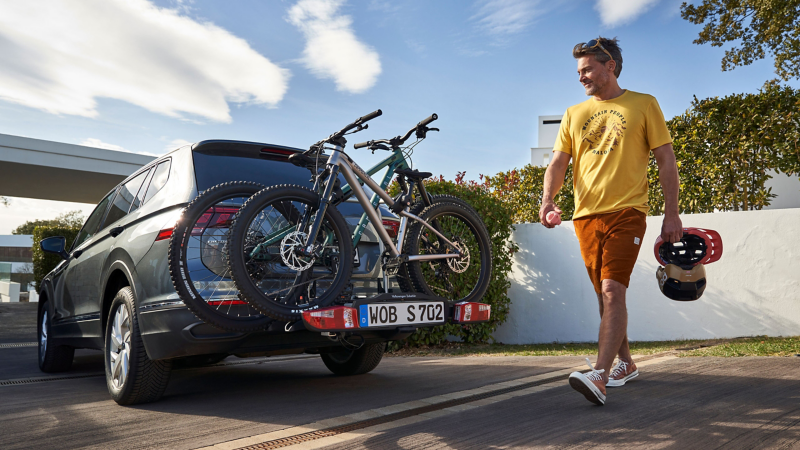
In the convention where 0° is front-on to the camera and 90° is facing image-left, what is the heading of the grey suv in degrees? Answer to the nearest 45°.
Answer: approximately 135°

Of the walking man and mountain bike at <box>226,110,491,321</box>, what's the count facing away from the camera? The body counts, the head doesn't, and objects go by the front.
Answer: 0

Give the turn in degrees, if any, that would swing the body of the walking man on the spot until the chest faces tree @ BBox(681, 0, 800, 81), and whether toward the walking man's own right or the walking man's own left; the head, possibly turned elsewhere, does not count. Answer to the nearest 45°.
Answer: approximately 135° to the walking man's own right

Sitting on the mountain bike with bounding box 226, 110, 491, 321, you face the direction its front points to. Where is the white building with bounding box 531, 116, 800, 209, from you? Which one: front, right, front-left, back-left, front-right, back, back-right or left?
back

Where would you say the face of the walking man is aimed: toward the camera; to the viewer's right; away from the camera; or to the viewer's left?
to the viewer's left

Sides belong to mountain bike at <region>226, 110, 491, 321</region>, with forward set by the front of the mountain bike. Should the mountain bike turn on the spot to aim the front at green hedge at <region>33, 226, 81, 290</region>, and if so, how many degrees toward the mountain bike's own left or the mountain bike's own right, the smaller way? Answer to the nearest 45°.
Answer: approximately 90° to the mountain bike's own right

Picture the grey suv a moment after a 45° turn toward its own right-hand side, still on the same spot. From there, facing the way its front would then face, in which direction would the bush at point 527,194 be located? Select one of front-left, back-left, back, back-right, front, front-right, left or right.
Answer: front-right

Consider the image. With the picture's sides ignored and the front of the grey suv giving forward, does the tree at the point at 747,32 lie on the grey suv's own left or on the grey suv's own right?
on the grey suv's own right

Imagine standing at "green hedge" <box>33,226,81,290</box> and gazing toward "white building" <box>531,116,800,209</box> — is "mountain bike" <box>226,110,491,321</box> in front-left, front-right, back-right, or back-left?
front-right

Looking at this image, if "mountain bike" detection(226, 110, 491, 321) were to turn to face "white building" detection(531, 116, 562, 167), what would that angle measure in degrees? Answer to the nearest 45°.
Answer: approximately 135° to its right

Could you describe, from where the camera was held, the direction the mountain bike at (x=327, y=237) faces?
facing the viewer and to the left of the viewer

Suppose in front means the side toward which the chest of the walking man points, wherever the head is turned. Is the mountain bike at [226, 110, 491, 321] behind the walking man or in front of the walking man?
in front

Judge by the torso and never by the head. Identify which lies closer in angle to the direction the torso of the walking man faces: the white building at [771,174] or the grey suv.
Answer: the grey suv

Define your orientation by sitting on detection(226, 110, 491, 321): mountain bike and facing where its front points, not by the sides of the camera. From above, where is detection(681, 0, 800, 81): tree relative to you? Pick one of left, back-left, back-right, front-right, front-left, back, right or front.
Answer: back
